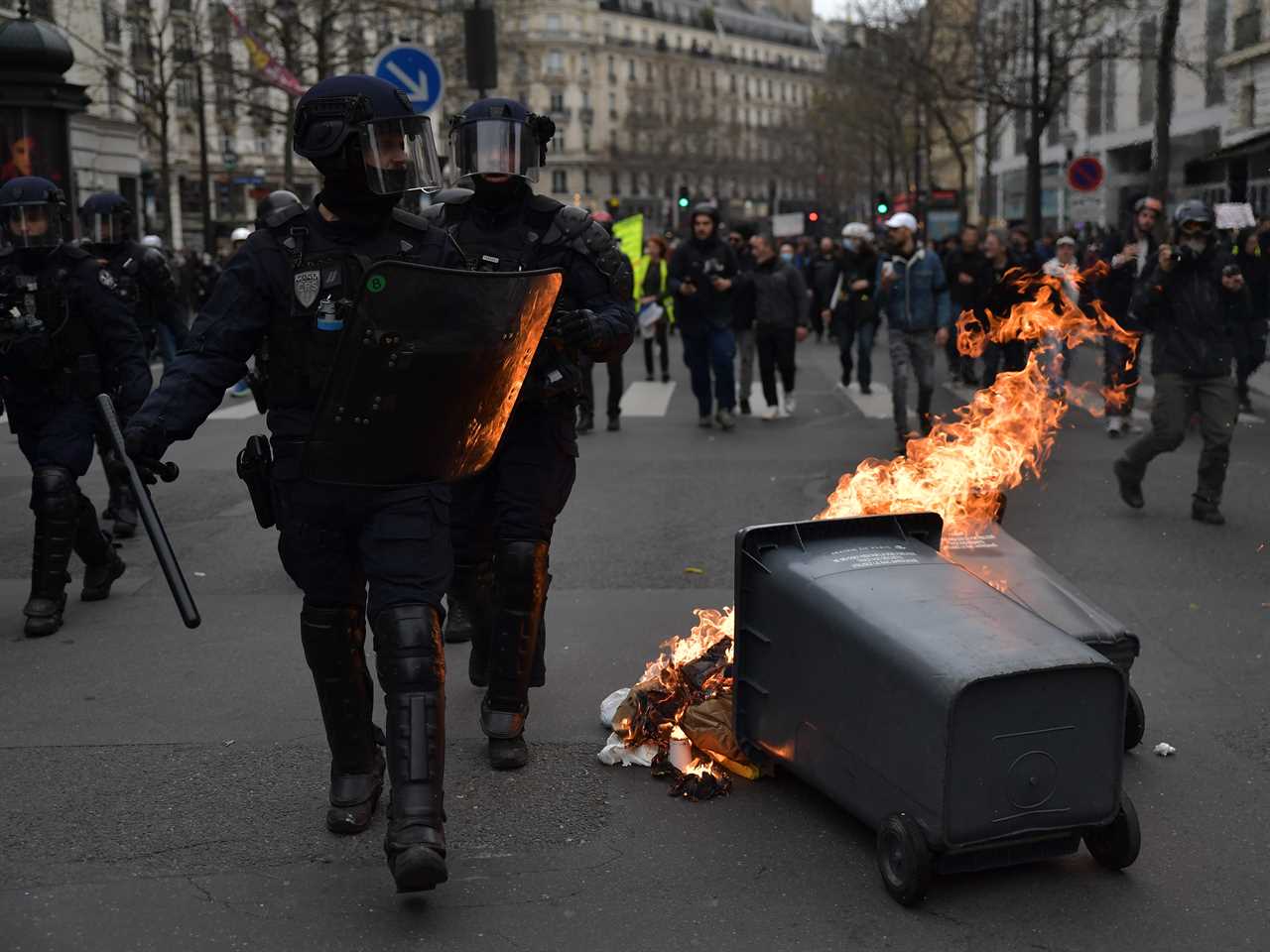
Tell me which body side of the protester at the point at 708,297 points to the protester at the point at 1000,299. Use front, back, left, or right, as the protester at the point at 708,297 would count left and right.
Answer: left

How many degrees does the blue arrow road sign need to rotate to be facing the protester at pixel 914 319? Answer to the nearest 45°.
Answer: approximately 90° to its left

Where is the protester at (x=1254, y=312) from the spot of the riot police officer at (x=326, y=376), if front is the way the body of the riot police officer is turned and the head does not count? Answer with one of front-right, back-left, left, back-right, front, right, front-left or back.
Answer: back-left

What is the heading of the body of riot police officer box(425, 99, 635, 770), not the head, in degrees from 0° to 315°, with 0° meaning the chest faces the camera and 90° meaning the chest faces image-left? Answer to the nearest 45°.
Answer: approximately 0°

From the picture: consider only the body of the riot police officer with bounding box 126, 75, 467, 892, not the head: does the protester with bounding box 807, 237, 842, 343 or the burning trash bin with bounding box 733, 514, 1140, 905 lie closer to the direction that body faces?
the burning trash bin

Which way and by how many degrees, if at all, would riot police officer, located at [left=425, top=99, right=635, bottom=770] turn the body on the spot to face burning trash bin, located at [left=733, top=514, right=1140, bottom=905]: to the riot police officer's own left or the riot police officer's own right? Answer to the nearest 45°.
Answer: approximately 45° to the riot police officer's own left
